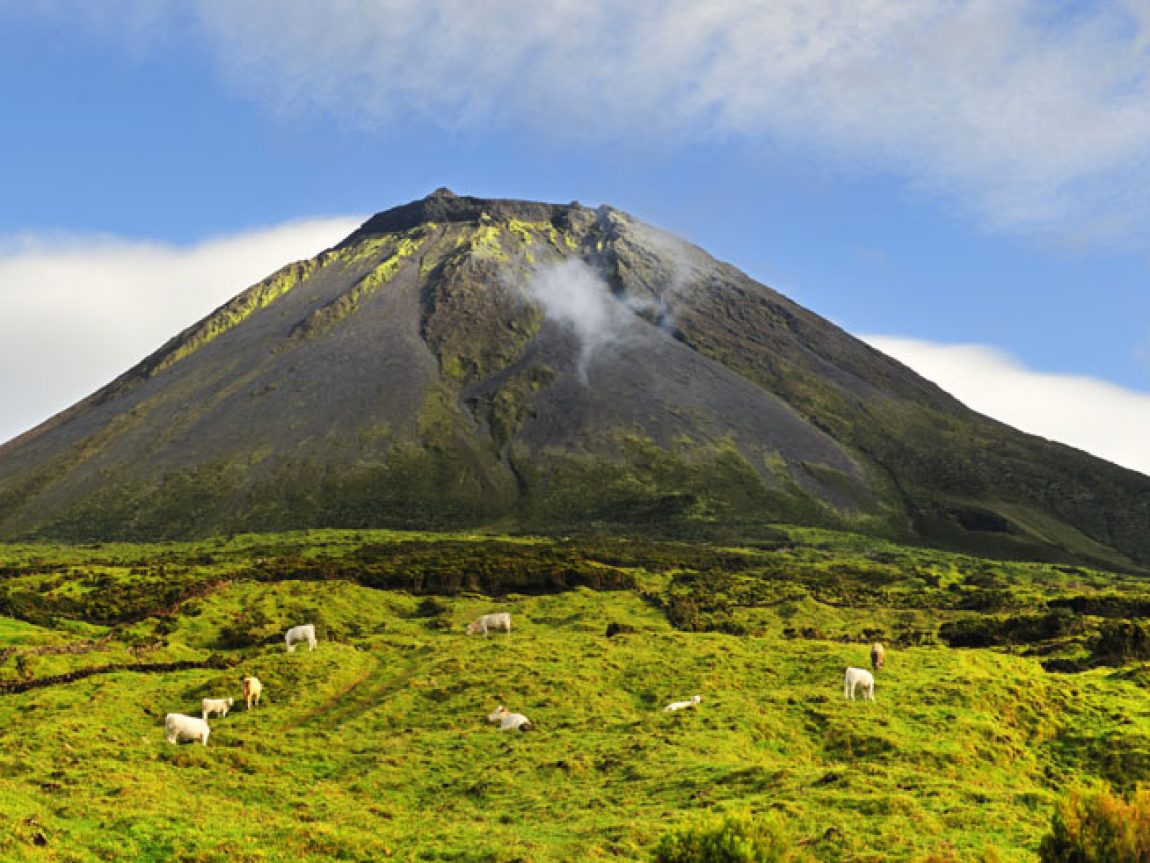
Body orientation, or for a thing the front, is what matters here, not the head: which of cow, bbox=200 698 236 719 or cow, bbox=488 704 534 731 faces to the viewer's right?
cow, bbox=200 698 236 719

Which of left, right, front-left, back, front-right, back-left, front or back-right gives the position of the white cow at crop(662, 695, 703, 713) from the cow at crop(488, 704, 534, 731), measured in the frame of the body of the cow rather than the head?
back

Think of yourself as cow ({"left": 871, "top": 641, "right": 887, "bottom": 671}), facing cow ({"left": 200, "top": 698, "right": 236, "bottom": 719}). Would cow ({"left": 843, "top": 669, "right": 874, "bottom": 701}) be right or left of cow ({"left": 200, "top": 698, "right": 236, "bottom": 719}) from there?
left

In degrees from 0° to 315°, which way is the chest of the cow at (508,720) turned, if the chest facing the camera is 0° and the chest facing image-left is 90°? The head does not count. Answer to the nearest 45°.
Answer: approximately 90°

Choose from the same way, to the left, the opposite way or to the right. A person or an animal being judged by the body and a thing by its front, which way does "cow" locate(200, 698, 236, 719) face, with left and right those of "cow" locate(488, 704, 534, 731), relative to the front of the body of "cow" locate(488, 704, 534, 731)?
the opposite way

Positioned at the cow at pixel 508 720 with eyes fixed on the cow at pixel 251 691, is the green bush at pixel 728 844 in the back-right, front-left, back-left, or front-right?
back-left

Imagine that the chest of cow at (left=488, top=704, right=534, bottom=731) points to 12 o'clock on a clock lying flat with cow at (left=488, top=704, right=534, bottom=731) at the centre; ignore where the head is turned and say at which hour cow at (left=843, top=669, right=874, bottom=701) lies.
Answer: cow at (left=843, top=669, right=874, bottom=701) is roughly at 6 o'clock from cow at (left=488, top=704, right=534, bottom=731).

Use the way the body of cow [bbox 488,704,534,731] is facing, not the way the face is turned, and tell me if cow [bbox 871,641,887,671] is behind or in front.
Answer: behind

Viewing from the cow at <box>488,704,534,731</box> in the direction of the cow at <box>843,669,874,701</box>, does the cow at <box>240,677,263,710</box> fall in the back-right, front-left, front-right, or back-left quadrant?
back-left

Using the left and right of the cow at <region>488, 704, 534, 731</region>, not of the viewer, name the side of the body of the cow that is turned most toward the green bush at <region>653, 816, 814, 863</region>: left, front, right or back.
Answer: left

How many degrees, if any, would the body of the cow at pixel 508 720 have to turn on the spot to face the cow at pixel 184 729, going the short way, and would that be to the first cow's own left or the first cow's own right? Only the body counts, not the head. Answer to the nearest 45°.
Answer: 0° — it already faces it
